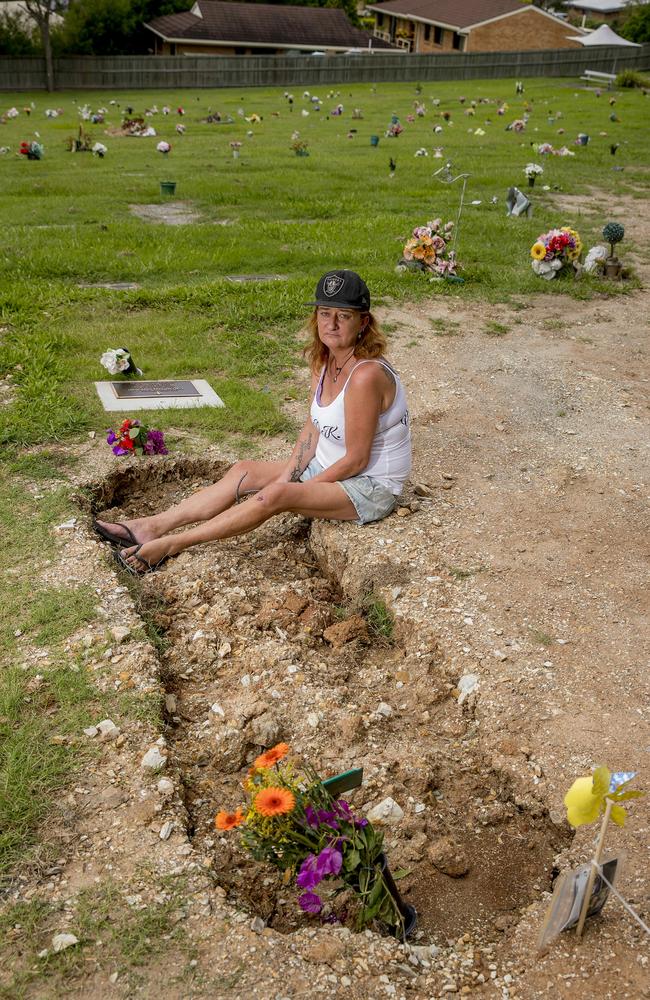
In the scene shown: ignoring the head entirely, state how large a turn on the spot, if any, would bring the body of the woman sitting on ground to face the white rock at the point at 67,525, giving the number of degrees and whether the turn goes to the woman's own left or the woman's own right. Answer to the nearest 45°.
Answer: approximately 45° to the woman's own right

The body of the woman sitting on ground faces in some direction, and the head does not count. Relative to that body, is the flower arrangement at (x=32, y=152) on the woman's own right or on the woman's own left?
on the woman's own right

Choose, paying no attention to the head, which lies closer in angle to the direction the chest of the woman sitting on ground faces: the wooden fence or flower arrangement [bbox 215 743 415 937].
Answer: the flower arrangement

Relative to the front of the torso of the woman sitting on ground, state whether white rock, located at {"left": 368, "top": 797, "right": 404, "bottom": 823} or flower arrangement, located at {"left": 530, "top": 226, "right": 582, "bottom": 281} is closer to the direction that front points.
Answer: the white rock

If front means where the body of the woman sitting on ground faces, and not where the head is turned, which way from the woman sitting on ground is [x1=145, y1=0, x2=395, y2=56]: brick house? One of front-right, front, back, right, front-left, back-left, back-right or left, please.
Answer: back-right

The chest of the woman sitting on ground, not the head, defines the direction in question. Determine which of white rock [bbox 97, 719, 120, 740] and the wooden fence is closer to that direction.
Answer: the white rock

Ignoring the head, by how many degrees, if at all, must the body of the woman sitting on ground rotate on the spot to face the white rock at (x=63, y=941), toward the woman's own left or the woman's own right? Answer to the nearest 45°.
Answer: approximately 45° to the woman's own left

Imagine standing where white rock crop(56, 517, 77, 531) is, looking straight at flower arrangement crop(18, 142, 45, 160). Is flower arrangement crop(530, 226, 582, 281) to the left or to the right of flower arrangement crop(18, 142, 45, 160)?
right

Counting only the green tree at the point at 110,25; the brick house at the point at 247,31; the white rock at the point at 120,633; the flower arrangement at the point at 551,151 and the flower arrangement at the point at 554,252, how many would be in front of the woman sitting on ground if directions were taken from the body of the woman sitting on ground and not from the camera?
1

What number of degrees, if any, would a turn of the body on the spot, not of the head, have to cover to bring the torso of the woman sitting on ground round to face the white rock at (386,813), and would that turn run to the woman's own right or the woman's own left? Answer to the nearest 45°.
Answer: approximately 45° to the woman's own left

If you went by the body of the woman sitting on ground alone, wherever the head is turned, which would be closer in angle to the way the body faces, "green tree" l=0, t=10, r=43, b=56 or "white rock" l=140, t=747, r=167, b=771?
the white rock

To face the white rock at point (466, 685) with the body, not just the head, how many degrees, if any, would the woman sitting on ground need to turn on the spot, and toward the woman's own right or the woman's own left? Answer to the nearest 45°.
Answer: approximately 45° to the woman's own left

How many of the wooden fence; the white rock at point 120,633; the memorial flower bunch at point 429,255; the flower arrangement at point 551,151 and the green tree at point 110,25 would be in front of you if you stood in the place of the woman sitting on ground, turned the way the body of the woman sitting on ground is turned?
1

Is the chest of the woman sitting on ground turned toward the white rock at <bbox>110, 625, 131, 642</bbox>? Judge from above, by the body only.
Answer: yes

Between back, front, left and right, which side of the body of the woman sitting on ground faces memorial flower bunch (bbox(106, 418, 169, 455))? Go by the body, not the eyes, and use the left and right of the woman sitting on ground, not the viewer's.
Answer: right

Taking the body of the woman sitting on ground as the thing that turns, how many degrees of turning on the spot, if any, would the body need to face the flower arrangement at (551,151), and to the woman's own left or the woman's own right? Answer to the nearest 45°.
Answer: approximately 135° to the woman's own right

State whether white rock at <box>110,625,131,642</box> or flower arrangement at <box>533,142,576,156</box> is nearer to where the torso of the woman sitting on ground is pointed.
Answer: the white rock

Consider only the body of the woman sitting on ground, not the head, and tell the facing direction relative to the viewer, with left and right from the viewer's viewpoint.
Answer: facing the viewer and to the left of the viewer

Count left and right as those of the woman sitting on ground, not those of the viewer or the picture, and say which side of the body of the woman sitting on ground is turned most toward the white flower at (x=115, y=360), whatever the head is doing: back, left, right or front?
right
